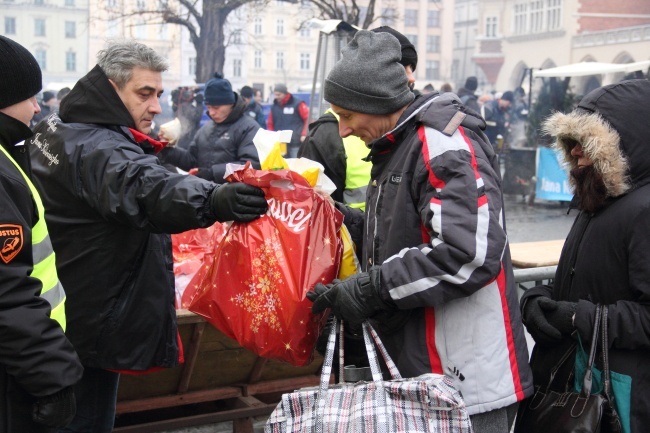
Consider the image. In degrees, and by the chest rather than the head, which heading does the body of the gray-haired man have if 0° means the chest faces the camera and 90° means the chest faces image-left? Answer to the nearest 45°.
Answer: approximately 270°

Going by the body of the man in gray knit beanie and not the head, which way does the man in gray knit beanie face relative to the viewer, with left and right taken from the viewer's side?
facing to the left of the viewer

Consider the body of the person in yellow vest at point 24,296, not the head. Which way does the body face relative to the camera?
to the viewer's right

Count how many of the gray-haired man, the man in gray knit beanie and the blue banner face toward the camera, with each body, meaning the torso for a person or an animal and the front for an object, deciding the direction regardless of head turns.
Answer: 1

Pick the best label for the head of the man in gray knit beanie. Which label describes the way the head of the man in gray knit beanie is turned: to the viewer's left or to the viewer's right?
to the viewer's left

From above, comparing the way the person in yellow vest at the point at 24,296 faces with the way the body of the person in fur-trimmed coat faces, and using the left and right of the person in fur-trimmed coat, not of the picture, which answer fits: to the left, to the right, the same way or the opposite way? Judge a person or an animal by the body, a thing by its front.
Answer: the opposite way

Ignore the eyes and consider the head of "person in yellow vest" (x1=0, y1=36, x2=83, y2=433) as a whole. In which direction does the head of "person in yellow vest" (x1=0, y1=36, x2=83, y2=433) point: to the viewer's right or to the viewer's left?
to the viewer's right

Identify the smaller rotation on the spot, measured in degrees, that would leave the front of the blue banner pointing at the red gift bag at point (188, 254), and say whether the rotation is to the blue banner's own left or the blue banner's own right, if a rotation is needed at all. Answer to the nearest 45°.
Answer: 0° — it already faces it

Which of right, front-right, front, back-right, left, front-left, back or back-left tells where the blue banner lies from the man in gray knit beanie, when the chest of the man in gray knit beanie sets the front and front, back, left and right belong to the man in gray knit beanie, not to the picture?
right

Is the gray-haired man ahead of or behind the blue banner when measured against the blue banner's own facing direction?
ahead
